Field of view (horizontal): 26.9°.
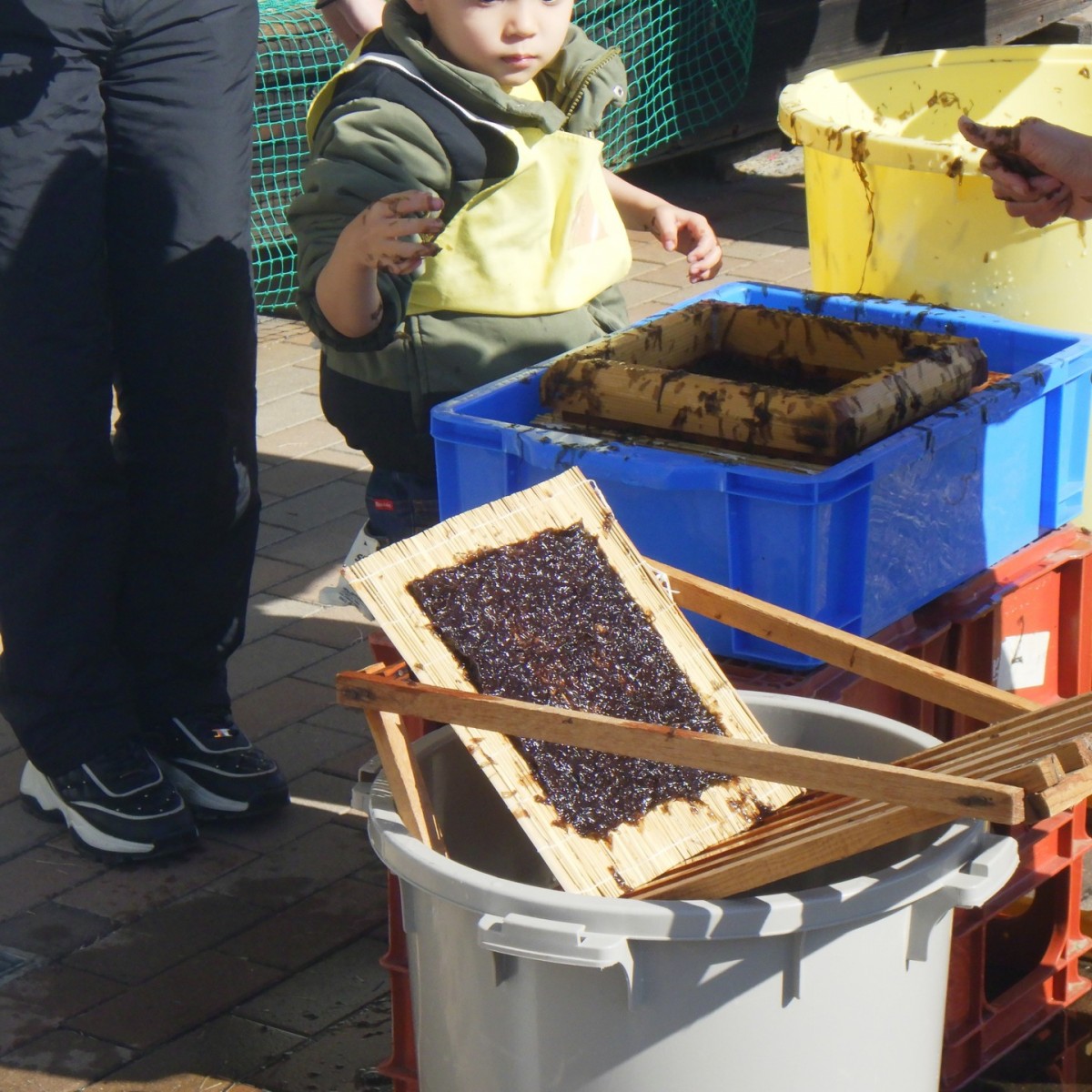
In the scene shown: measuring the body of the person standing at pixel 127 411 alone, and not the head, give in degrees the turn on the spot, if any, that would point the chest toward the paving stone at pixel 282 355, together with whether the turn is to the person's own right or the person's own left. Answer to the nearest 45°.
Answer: approximately 135° to the person's own left

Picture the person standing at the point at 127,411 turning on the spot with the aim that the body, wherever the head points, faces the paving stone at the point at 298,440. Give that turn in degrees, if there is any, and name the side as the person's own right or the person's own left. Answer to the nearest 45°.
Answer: approximately 135° to the person's own left

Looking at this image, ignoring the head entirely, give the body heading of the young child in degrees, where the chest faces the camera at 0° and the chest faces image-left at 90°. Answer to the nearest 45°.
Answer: approximately 315°

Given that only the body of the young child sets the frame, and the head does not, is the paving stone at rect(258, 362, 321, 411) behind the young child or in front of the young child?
behind
